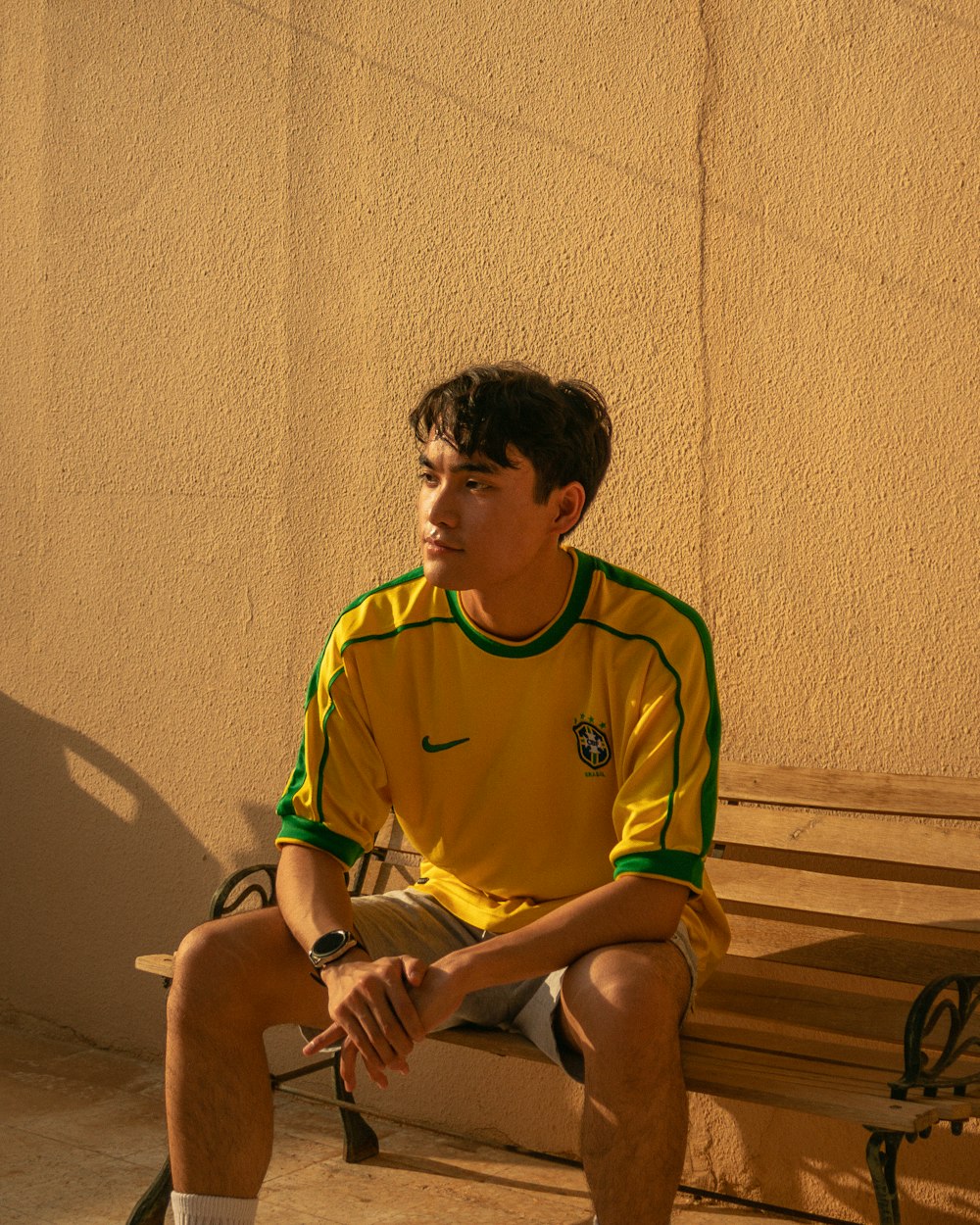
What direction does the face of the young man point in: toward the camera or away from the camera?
toward the camera
